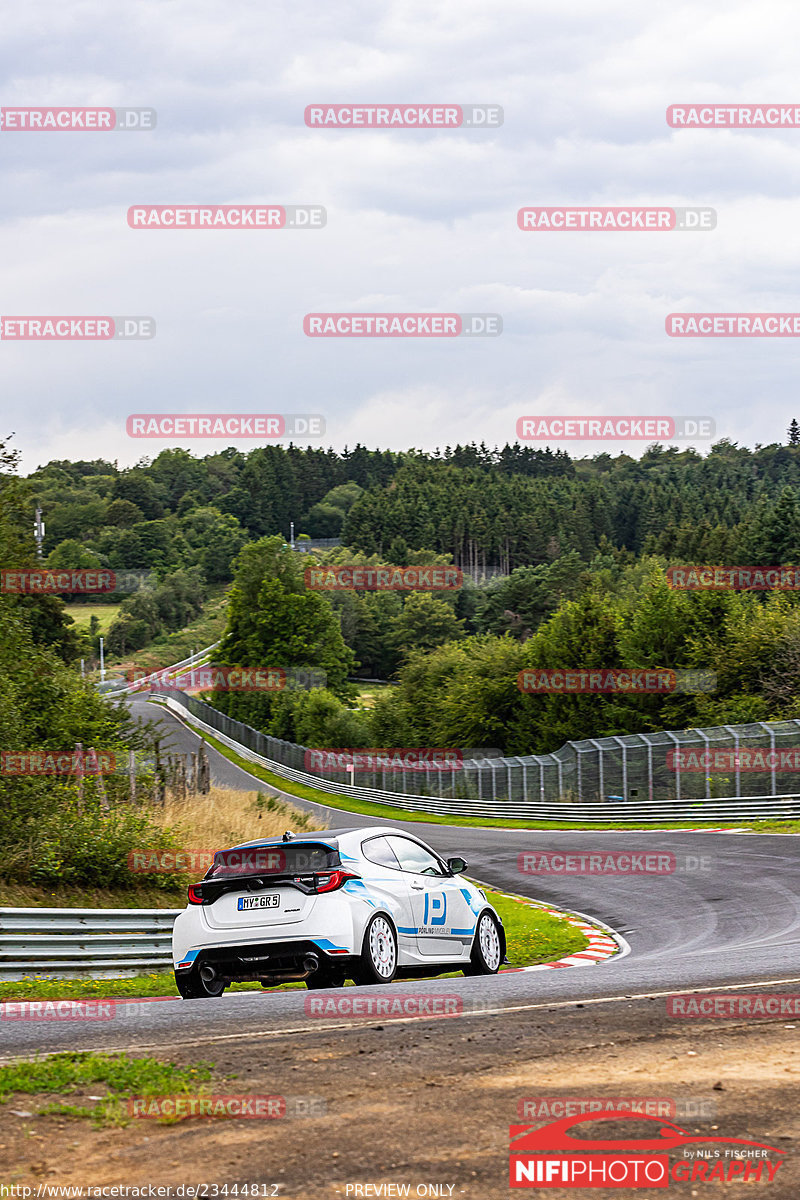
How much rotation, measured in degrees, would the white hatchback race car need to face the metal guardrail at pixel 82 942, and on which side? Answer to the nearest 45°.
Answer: approximately 90° to its left

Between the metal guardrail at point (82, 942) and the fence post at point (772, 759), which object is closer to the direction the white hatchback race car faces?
the fence post

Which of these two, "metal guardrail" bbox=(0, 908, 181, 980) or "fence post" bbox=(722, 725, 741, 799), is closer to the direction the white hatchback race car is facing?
the fence post

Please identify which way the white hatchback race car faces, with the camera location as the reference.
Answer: facing away from the viewer and to the right of the viewer
